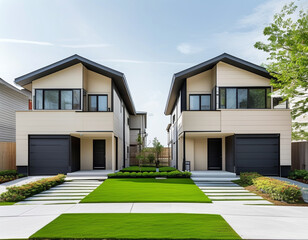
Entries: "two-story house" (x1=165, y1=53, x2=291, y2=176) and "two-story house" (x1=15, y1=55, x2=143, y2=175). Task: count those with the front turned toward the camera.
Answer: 2

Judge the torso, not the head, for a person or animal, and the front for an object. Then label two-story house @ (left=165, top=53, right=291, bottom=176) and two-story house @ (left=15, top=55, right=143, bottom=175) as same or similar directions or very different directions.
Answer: same or similar directions

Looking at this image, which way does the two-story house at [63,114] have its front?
toward the camera

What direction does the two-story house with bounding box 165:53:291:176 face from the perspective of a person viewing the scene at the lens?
facing the viewer

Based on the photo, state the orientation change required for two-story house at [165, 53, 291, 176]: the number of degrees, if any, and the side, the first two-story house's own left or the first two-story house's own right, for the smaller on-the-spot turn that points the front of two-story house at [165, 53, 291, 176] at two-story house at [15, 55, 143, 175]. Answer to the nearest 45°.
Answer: approximately 90° to the first two-story house's own right

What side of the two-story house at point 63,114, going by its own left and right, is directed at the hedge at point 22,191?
front

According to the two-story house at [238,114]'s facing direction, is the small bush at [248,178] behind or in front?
in front

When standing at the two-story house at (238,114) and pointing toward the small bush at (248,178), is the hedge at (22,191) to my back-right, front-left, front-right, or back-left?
front-right

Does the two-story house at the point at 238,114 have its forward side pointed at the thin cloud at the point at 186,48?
no
